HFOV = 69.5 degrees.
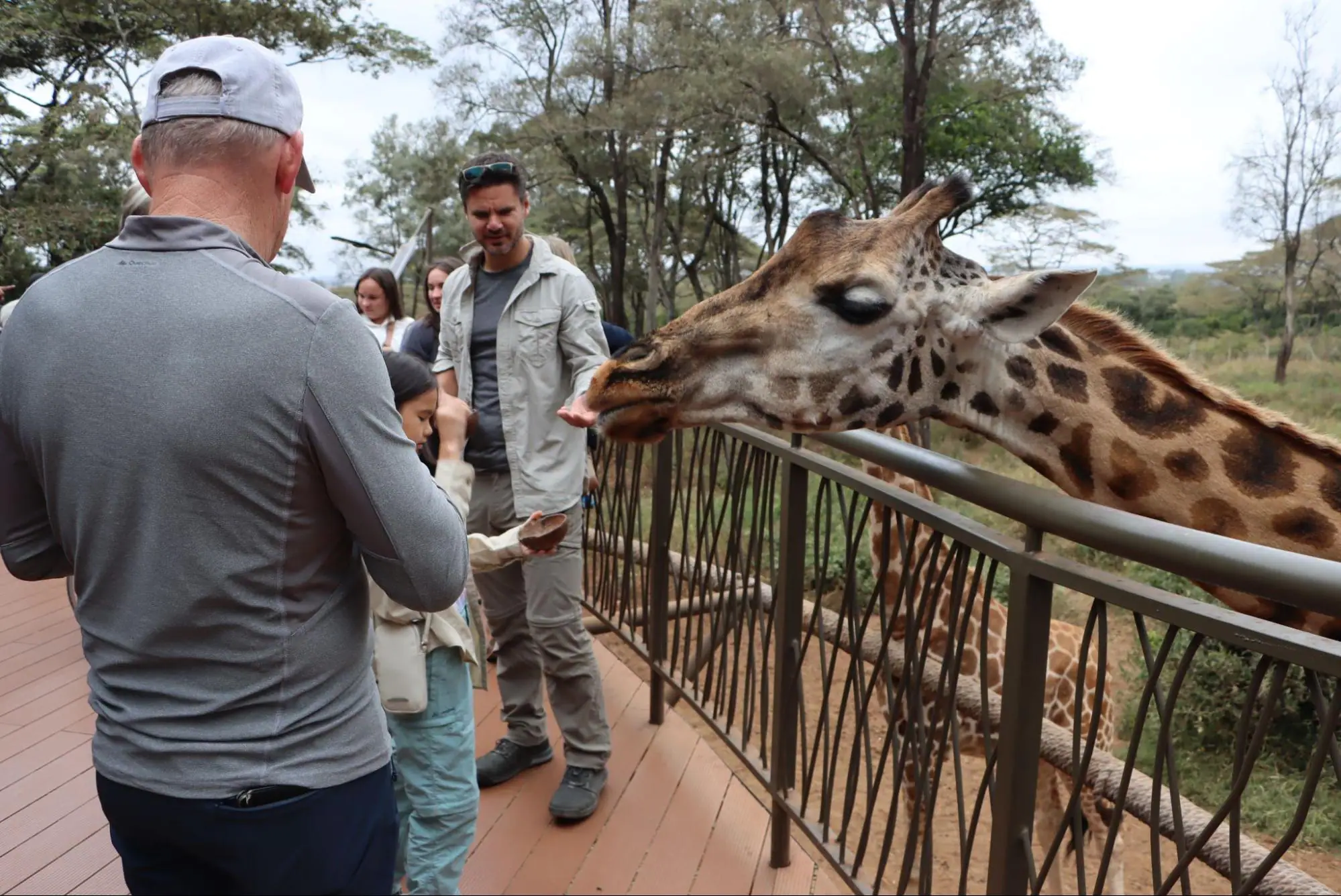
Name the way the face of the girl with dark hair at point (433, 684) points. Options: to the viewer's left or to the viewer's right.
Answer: to the viewer's right

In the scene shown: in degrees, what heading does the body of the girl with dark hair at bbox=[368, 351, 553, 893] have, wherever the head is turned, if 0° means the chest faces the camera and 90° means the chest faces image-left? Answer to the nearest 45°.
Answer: approximately 270°

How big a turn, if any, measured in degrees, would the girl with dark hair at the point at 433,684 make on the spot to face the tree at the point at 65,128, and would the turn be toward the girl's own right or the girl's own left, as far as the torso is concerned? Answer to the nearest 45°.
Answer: approximately 135° to the girl's own left

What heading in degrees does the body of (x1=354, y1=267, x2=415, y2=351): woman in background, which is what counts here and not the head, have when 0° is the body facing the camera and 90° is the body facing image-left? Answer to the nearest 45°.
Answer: approximately 45°

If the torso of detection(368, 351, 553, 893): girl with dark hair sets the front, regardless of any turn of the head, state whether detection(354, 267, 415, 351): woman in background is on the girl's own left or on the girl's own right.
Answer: on the girl's own left

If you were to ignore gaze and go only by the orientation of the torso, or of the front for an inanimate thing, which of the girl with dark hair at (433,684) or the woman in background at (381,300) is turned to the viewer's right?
the girl with dark hair
